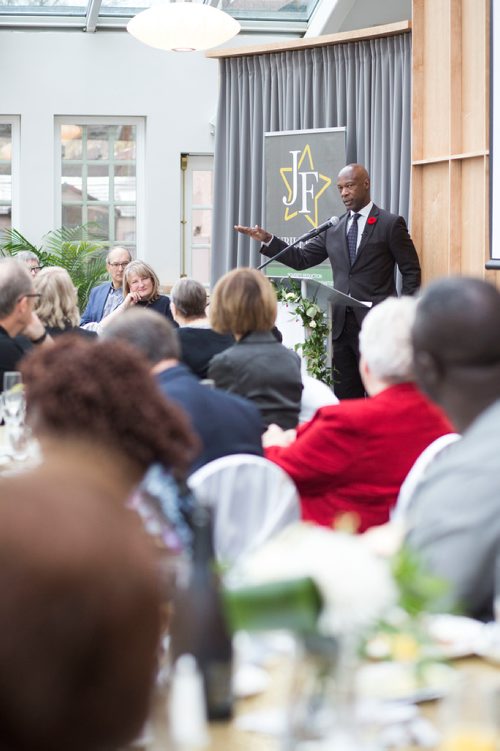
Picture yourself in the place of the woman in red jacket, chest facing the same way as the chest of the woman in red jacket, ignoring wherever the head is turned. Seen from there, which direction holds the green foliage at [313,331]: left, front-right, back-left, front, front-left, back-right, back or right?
front-right

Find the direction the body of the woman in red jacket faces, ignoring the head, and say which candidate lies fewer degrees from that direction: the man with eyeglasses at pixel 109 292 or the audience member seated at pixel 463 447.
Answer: the man with eyeglasses

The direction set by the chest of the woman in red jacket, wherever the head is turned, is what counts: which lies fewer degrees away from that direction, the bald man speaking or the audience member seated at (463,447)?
the bald man speaking

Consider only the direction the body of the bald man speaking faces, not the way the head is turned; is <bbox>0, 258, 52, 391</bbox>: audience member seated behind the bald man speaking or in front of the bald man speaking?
in front

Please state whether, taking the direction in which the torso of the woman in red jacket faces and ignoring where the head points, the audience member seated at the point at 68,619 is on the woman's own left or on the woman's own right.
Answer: on the woman's own left

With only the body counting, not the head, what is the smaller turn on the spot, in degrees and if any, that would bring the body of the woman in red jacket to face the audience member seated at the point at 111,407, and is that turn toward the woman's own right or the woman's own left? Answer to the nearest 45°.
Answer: approximately 135° to the woman's own left

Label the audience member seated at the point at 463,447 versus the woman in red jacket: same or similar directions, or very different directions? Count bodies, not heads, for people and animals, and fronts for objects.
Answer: same or similar directions

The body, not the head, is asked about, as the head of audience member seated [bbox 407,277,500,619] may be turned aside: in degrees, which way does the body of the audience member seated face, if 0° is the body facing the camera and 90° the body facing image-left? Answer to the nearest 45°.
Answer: approximately 135°

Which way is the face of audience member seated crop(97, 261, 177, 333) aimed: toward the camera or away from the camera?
toward the camera

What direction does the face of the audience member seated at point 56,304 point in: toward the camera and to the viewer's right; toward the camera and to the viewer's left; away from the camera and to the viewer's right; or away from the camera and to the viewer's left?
away from the camera and to the viewer's right

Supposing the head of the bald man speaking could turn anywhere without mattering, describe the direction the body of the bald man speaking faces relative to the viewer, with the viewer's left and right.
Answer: facing the viewer and to the left of the viewer

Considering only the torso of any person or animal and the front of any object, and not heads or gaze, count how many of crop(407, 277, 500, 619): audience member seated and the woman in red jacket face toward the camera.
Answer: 0

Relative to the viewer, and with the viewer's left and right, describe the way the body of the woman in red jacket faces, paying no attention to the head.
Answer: facing away from the viewer and to the left of the viewer

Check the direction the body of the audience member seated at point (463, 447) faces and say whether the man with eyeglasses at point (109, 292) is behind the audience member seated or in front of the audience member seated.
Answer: in front

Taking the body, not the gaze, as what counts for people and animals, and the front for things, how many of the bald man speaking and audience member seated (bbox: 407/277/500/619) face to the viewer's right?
0
